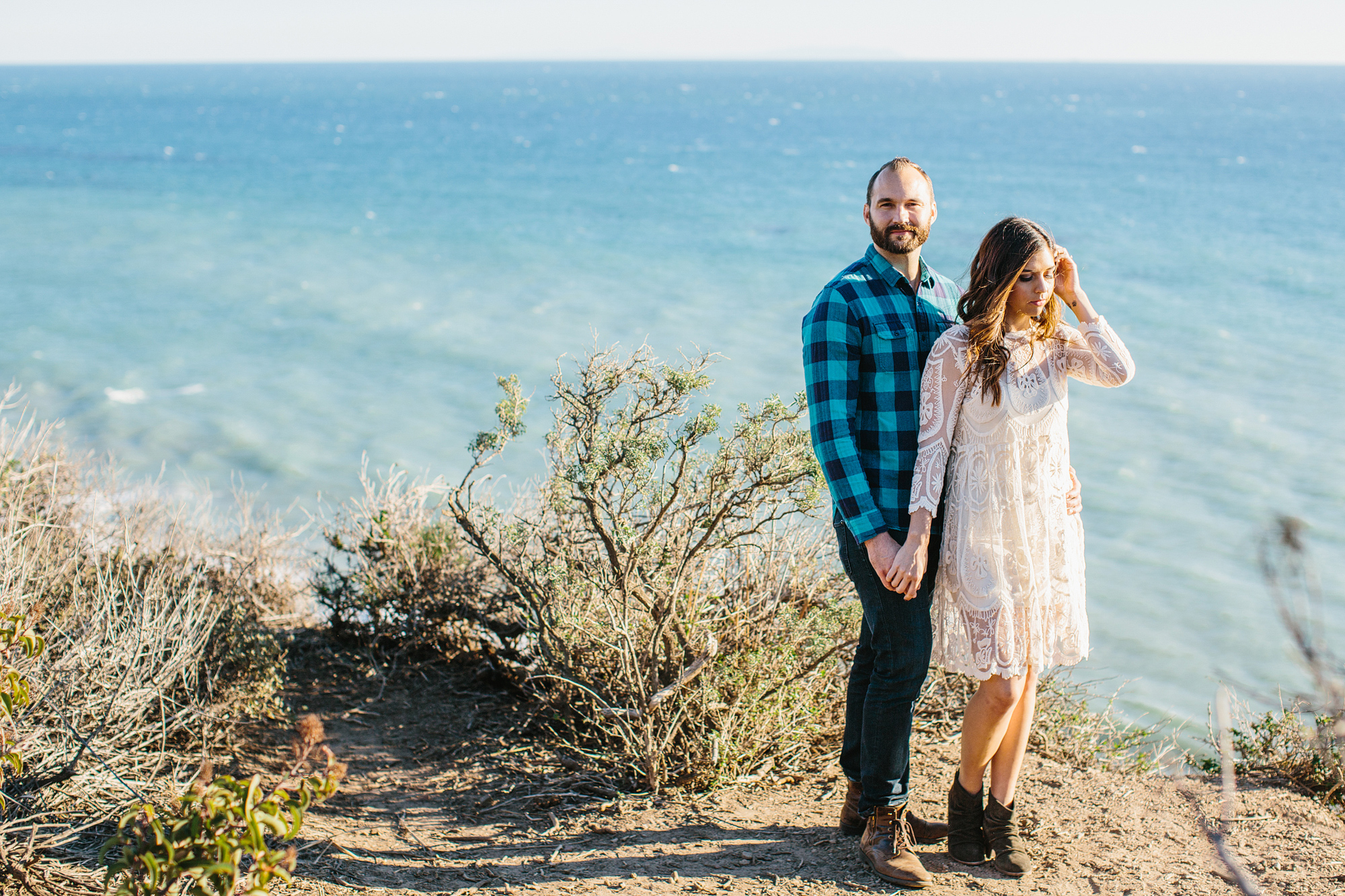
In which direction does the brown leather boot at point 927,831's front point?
to the viewer's right

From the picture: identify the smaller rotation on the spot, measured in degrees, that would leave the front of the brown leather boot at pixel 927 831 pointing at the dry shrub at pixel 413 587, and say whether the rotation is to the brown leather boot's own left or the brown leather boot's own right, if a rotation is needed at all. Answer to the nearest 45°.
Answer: approximately 135° to the brown leather boot's own left

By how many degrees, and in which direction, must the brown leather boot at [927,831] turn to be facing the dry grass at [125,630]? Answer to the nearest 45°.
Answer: approximately 180°

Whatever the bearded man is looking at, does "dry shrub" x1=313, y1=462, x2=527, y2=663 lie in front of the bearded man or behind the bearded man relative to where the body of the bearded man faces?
behind

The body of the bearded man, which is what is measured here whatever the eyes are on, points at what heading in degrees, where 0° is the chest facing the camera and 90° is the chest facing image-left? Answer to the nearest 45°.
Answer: approximately 315°

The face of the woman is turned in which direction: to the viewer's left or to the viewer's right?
to the viewer's right
